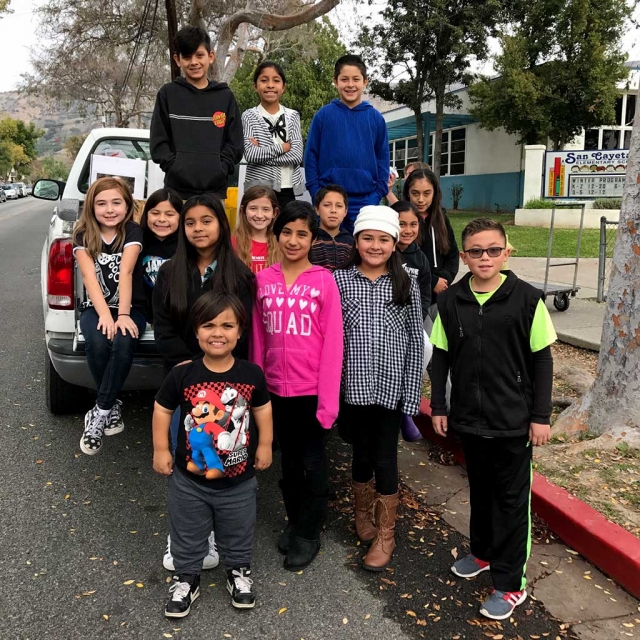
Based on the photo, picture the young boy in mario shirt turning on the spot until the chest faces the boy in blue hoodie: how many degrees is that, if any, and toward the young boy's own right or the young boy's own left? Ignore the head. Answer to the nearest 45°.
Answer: approximately 135° to the young boy's own left

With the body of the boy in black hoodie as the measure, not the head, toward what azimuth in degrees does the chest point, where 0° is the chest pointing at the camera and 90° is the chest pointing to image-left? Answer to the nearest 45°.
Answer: approximately 0°

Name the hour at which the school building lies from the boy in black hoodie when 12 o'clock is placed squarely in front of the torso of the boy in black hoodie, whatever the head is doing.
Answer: The school building is roughly at 7 o'clock from the boy in black hoodie.

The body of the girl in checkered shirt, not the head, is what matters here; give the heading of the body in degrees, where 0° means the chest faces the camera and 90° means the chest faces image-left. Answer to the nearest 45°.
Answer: approximately 0°

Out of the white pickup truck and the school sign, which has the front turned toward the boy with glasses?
the school sign

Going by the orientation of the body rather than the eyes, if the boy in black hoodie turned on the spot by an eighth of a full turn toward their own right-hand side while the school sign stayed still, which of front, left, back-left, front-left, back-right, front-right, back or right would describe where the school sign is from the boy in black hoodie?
back

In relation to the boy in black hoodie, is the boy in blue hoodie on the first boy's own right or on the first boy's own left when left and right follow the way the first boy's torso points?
on the first boy's own left

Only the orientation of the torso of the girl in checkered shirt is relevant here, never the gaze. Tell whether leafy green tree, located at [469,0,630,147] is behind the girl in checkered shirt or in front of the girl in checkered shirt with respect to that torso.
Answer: behind

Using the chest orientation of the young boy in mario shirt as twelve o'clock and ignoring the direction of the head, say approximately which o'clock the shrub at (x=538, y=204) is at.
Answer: The shrub is roughly at 7 o'clock from the young boy in mario shirt.

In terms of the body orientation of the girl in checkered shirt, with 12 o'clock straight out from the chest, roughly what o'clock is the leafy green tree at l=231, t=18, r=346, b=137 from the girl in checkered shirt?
The leafy green tree is roughly at 6 o'clock from the girl in checkered shirt.

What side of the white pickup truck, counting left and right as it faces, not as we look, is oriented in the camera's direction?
back
